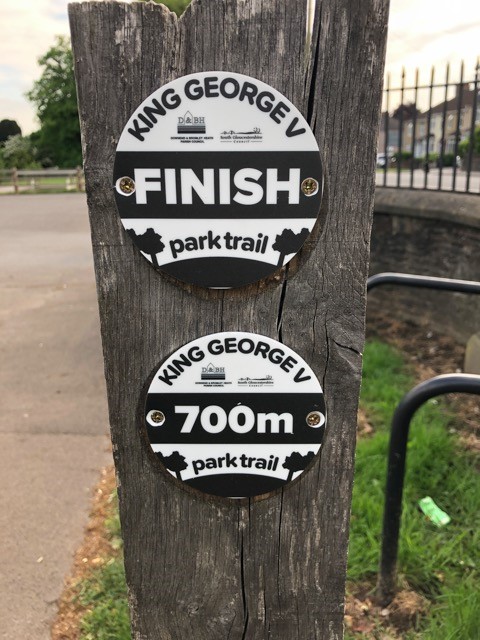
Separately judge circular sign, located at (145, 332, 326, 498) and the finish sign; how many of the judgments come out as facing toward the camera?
2

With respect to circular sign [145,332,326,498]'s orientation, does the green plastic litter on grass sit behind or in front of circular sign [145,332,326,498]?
behind

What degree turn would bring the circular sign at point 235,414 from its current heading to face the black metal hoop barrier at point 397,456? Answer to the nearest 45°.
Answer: approximately 135° to its left

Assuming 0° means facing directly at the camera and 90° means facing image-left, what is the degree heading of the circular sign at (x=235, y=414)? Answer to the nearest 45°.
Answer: approximately 0°

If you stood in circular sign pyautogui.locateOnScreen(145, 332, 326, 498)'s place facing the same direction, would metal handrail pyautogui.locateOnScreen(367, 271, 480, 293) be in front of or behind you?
behind

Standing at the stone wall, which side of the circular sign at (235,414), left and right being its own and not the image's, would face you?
back

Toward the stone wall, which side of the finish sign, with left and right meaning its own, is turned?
back

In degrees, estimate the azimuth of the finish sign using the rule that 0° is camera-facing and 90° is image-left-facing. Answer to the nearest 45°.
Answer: approximately 0°
